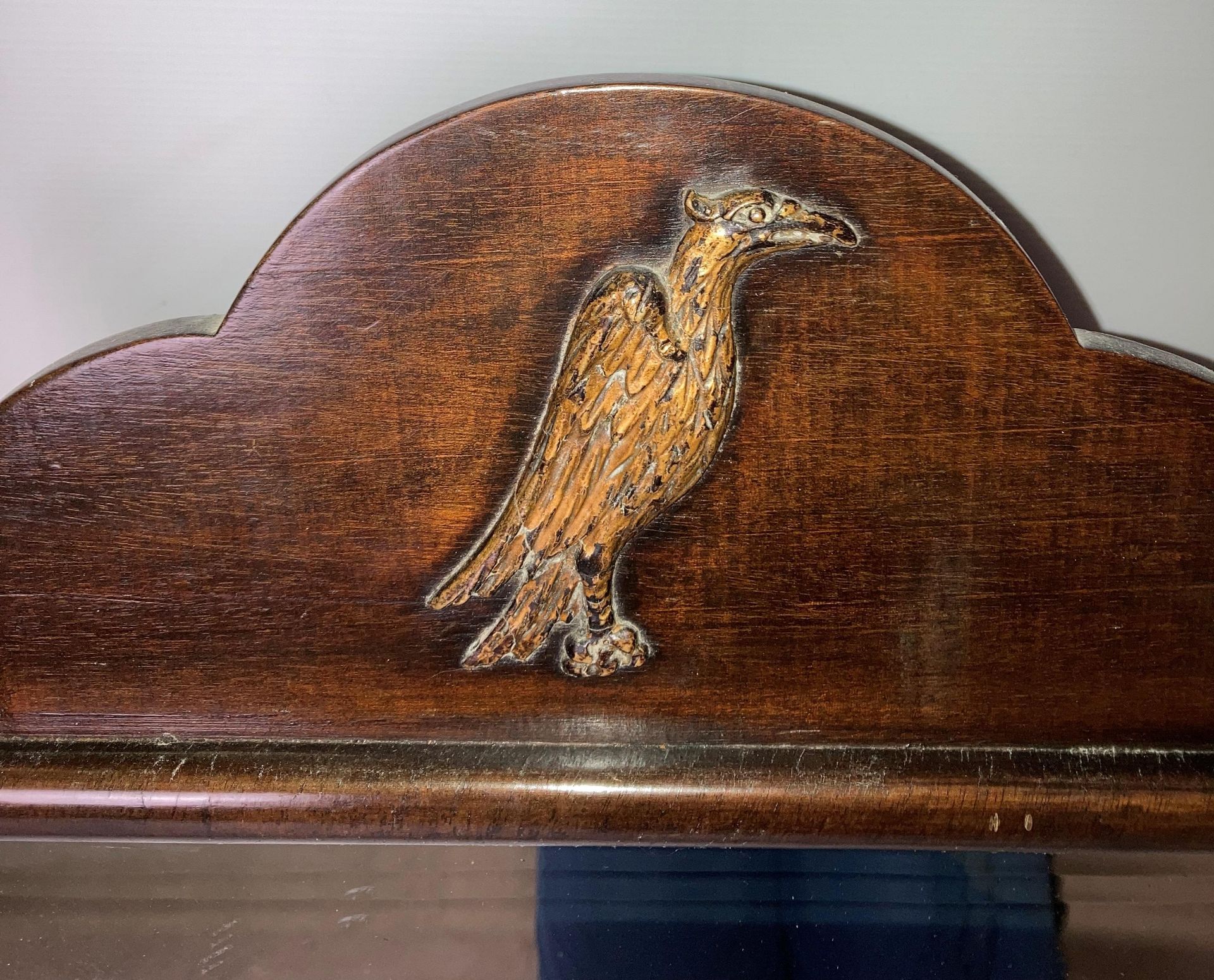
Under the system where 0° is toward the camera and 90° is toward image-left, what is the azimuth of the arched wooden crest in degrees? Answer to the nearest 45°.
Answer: approximately 0°
